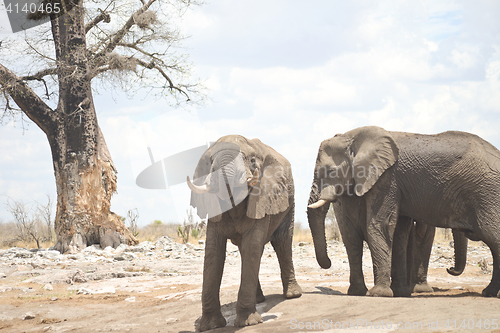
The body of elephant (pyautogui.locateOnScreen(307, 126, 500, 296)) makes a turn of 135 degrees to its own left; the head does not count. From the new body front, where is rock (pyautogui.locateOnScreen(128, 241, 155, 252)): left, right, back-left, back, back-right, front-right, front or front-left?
back

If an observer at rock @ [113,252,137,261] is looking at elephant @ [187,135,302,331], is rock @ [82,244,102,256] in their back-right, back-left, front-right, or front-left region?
back-right

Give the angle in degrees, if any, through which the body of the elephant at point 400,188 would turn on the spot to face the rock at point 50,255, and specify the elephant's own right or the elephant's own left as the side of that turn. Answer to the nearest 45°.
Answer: approximately 45° to the elephant's own right

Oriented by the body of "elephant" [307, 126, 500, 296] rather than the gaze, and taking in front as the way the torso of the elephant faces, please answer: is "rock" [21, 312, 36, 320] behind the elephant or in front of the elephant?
in front

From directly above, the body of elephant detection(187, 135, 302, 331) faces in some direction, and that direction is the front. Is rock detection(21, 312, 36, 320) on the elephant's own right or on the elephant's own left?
on the elephant's own right

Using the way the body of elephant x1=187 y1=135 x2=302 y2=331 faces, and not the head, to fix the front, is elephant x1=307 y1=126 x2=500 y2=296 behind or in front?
behind

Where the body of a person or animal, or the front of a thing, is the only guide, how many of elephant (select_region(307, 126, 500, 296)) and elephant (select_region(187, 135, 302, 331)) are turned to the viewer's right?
0

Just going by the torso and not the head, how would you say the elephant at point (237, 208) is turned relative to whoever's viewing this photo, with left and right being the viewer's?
facing the viewer and to the left of the viewer

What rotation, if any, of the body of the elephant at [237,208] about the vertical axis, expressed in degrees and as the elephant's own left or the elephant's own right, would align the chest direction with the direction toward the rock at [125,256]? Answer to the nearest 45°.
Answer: approximately 135° to the elephant's own right

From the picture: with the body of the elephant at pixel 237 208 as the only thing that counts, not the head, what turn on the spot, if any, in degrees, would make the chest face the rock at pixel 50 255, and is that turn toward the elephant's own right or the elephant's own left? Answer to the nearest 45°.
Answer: approximately 90° to the elephant's own right

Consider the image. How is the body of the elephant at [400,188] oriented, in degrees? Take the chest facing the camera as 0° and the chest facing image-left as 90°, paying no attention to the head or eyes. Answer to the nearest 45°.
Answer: approximately 90°

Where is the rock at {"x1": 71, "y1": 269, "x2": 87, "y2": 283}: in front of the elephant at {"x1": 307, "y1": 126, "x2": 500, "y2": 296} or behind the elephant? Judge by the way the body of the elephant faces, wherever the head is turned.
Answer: in front
